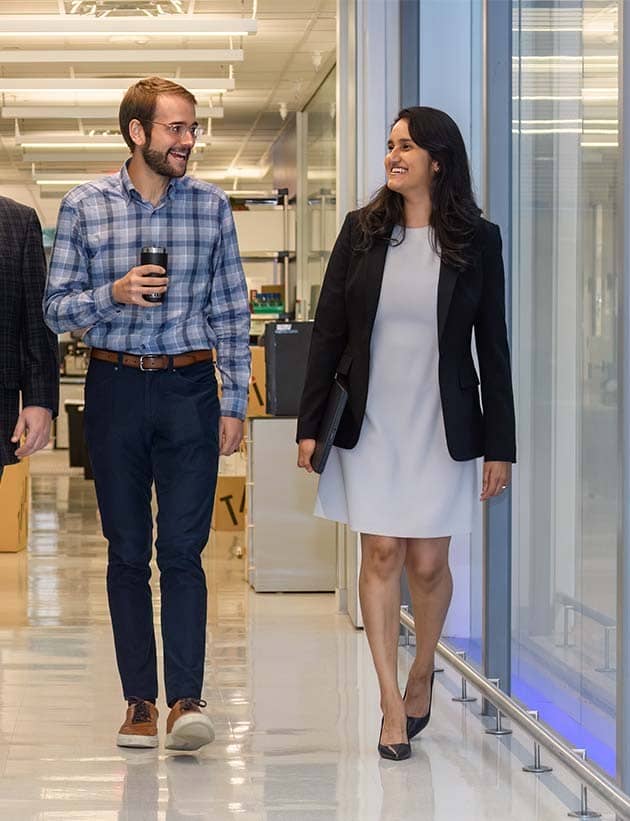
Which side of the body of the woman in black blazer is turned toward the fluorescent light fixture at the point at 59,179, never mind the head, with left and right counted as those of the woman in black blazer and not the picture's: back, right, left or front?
back

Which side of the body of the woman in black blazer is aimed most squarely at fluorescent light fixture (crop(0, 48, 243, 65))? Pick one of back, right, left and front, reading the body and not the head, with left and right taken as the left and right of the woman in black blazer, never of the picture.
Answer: back

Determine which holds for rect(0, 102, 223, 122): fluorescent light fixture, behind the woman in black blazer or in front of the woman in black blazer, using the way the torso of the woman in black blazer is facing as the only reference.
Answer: behind

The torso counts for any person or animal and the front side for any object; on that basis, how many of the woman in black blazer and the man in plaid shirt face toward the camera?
2

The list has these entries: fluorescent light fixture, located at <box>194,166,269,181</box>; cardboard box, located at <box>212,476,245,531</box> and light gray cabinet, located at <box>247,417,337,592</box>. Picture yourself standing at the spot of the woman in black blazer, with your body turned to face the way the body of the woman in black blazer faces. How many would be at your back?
3

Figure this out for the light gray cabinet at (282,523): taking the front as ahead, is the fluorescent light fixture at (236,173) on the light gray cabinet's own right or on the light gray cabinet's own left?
on the light gray cabinet's own right

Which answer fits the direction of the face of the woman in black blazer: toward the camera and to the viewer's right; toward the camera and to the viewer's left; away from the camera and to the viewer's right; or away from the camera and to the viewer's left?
toward the camera and to the viewer's left

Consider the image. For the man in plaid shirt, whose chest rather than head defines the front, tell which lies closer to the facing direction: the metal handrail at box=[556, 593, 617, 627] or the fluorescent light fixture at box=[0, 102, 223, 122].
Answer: the metal handrail

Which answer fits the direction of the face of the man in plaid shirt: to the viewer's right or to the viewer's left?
to the viewer's right

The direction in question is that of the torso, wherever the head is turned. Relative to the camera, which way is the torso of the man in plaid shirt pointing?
toward the camera

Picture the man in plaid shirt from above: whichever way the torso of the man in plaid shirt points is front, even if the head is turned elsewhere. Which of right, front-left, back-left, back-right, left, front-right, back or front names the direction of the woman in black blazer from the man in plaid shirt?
left

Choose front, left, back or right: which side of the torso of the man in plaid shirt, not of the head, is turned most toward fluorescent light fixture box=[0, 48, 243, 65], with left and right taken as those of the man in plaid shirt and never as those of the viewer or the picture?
back

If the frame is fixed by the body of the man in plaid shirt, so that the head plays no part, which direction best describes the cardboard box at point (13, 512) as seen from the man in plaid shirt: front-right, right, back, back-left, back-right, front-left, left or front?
back
